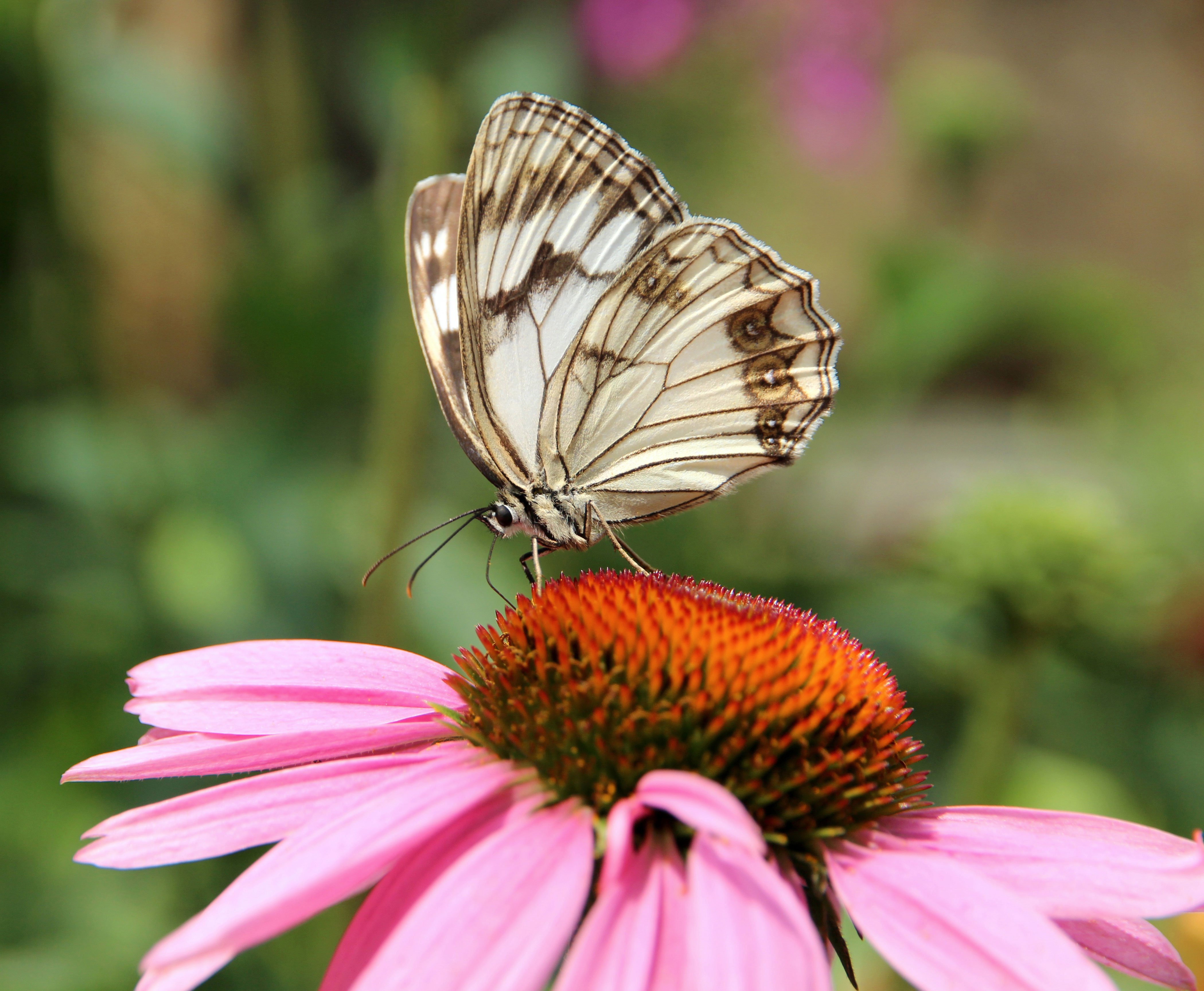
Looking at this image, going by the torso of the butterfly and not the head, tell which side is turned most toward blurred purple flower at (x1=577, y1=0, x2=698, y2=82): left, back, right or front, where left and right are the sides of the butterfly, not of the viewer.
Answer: right

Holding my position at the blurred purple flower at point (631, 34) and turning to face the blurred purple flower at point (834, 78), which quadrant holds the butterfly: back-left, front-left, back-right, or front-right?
back-right

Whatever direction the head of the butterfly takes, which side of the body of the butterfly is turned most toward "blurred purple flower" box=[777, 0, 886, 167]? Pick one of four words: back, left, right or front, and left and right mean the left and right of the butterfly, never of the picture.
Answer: right

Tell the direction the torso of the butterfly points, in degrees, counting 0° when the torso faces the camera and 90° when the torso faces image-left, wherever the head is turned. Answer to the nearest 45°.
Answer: approximately 90°

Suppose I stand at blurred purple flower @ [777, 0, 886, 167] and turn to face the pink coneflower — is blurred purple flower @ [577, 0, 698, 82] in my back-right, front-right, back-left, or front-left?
front-right
